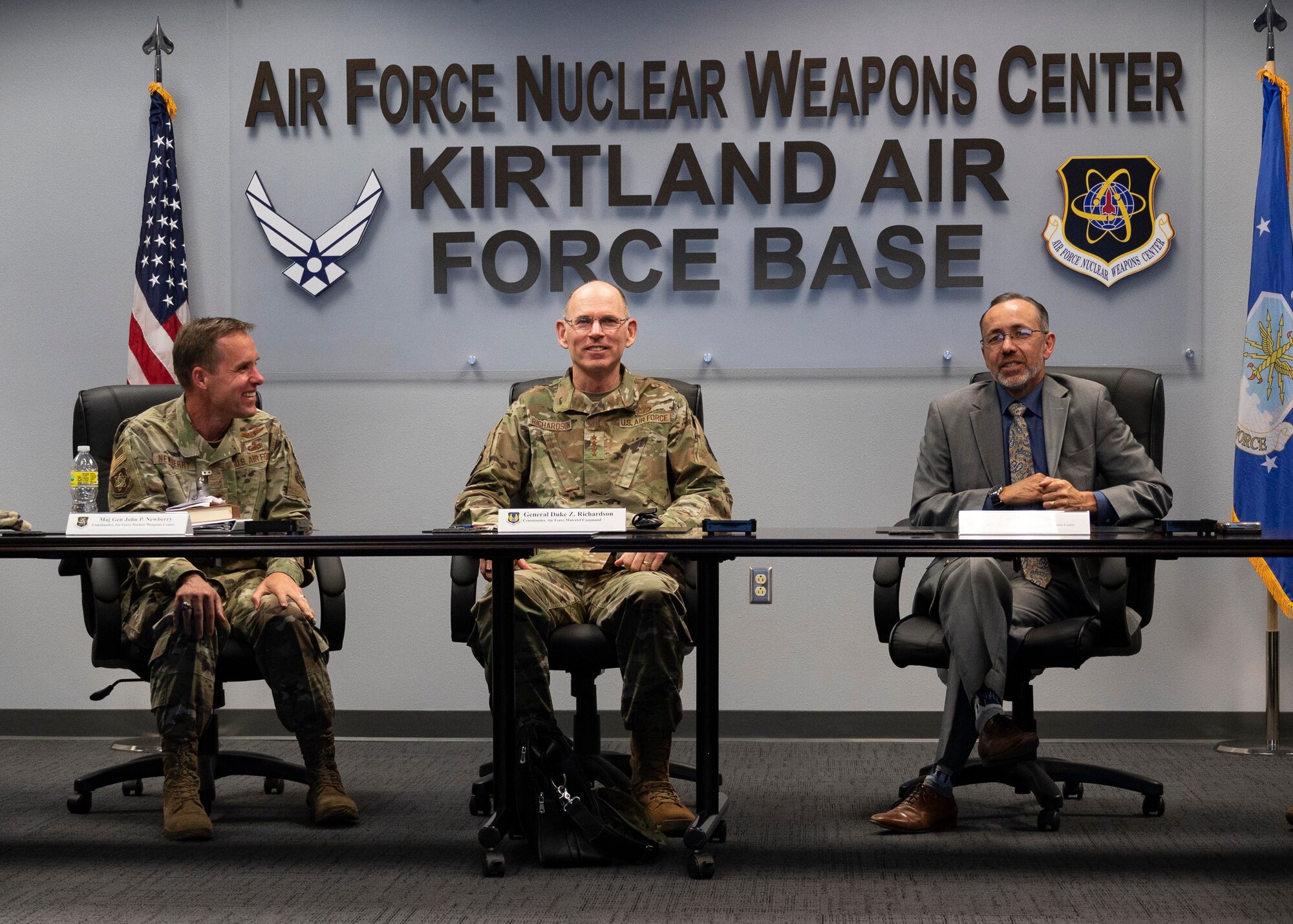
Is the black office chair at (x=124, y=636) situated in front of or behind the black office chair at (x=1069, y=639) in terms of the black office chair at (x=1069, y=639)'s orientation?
in front

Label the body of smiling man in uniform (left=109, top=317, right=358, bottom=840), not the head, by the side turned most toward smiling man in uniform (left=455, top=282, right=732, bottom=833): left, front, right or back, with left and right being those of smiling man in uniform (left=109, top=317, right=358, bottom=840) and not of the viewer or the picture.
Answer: left

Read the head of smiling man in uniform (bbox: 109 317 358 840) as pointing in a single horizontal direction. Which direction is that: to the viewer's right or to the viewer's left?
to the viewer's right

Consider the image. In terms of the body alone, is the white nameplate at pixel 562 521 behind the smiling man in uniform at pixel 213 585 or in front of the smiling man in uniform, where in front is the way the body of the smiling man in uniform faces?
in front

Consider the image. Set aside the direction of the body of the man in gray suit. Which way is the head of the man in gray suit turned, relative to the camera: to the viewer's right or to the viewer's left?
to the viewer's left

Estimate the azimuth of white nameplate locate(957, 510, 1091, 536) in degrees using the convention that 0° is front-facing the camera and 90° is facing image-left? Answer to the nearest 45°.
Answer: approximately 0°

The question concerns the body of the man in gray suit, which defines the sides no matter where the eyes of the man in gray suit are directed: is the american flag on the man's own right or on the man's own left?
on the man's own right

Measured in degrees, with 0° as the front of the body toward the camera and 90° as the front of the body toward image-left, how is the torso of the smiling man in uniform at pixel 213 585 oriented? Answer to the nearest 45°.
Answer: approximately 0°

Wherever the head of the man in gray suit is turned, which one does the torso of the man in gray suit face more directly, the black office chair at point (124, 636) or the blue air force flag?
the black office chair

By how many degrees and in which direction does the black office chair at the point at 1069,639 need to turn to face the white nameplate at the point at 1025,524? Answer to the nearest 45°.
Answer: approximately 45° to its left

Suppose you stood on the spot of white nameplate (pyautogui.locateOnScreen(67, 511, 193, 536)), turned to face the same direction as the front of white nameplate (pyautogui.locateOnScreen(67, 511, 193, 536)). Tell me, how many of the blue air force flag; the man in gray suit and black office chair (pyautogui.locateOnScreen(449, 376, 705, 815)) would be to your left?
3

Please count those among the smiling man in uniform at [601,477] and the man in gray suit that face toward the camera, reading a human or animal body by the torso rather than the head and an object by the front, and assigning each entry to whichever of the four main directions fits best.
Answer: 2
